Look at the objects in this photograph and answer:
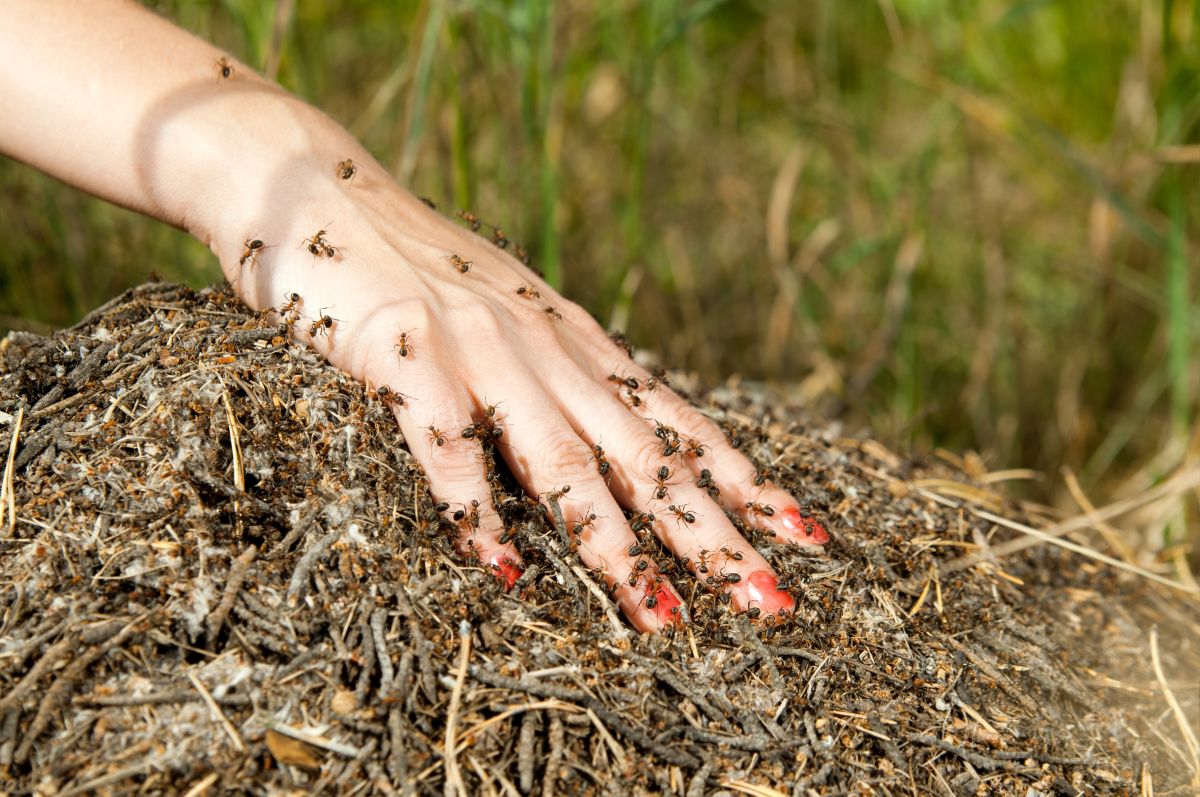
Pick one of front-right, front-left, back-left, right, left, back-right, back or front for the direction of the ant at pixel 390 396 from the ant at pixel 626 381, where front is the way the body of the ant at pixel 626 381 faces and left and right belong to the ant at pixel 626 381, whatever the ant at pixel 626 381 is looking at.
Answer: front-left

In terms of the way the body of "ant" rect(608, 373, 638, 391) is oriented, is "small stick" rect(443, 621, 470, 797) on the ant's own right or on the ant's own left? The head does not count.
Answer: on the ant's own left

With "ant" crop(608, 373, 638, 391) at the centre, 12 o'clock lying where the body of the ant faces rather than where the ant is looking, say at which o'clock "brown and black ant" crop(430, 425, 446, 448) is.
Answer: The brown and black ant is roughly at 10 o'clock from the ant.

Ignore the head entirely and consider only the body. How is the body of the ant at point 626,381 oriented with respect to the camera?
to the viewer's left

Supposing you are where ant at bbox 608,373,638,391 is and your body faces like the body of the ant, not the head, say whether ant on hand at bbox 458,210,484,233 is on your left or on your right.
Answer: on your right

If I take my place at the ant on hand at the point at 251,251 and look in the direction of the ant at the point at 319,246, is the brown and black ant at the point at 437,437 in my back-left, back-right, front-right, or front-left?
front-right

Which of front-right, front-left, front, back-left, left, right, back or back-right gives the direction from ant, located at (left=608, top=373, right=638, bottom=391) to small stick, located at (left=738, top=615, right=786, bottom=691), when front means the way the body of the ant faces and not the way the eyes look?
back-left

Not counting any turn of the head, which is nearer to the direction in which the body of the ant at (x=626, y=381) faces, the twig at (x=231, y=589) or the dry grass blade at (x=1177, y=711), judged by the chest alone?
the twig
